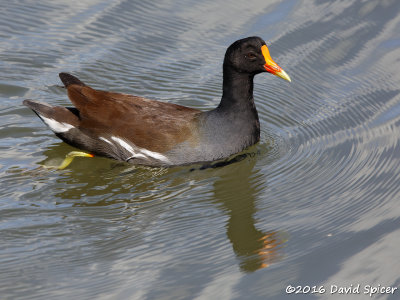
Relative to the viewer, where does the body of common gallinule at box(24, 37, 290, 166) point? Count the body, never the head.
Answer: to the viewer's right
